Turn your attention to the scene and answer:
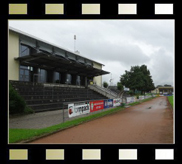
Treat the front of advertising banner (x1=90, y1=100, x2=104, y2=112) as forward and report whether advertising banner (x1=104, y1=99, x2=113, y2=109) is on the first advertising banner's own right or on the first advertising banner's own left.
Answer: on the first advertising banner's own left

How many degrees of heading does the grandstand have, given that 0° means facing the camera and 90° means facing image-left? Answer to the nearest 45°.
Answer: approximately 315°

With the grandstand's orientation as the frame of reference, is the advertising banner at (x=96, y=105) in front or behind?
in front

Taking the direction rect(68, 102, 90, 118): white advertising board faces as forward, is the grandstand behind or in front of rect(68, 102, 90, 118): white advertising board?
behind

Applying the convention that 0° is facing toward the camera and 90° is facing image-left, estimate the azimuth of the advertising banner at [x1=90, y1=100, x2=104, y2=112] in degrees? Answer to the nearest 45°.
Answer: approximately 315°
